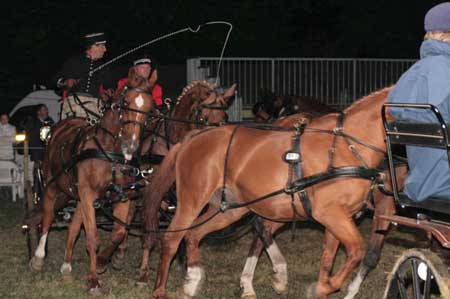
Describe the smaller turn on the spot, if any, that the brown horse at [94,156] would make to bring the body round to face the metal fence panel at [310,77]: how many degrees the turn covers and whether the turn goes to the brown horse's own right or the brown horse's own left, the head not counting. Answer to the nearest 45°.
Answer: approximately 90° to the brown horse's own left

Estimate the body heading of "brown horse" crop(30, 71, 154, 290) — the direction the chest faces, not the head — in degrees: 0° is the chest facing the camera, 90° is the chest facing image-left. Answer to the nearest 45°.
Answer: approximately 315°

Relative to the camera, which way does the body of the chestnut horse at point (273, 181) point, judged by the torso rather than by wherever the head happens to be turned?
to the viewer's right

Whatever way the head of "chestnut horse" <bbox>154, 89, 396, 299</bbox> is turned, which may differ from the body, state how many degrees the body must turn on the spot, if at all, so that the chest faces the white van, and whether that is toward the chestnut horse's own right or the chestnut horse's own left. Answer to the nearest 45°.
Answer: approximately 135° to the chestnut horse's own left

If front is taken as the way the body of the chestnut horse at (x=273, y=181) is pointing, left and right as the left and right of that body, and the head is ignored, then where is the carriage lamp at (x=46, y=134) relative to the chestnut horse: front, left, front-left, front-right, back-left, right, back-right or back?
back-left

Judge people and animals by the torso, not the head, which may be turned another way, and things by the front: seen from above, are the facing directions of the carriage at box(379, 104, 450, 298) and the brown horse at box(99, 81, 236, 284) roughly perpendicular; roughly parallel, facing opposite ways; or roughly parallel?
roughly perpendicular
